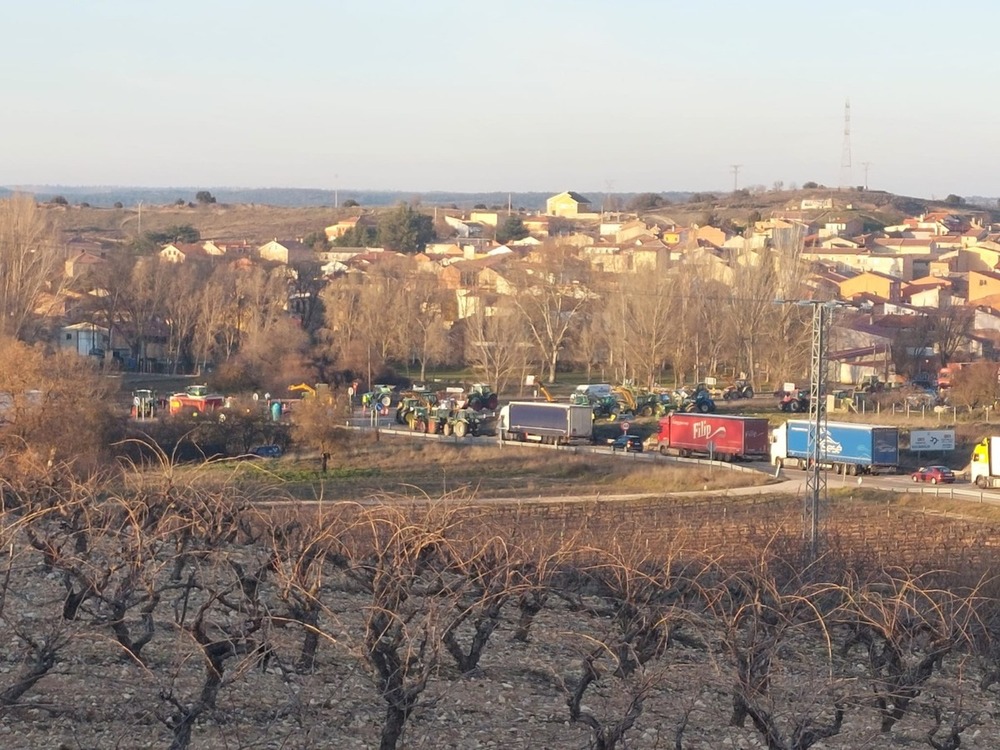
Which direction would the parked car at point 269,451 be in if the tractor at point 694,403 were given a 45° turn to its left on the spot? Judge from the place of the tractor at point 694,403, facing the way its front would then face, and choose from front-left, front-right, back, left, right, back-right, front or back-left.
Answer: front

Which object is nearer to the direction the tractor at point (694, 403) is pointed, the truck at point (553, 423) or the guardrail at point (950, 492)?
the truck

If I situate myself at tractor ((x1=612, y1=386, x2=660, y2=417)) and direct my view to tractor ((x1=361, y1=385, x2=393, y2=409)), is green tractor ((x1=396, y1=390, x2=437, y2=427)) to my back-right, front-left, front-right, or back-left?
front-left

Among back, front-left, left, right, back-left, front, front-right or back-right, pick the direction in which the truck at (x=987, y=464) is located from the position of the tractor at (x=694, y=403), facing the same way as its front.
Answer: back-left

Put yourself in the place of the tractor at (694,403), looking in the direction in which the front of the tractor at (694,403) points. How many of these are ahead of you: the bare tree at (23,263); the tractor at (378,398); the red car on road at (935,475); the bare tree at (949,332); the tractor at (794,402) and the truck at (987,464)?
2

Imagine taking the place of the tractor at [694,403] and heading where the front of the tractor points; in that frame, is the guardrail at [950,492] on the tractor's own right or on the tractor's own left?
on the tractor's own left

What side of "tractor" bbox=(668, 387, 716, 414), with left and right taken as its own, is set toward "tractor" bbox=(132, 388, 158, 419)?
front

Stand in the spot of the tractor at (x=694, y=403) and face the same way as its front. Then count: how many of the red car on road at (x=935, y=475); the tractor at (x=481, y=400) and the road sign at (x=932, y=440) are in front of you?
1

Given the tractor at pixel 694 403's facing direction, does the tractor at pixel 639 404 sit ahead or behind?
ahead

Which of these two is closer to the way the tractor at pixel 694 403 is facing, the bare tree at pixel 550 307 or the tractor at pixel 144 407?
the tractor

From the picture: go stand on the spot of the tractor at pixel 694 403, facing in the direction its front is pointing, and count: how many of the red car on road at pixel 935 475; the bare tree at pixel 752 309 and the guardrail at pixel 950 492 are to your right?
1

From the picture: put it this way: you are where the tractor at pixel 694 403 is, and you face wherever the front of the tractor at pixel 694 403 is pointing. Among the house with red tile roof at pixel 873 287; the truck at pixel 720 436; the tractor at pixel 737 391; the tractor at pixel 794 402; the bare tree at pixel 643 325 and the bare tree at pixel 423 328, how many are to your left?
1

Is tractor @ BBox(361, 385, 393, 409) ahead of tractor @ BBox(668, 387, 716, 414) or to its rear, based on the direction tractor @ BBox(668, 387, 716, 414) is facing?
ahead

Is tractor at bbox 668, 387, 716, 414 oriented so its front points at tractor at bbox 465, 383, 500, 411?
yes

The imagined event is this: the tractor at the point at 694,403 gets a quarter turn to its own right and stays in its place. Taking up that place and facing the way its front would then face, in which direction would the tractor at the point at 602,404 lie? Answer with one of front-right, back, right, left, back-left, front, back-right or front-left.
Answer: left

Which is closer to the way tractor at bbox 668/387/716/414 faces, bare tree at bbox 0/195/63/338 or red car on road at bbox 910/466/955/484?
the bare tree

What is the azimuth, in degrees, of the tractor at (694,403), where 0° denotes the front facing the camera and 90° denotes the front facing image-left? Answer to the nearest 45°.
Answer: approximately 90°

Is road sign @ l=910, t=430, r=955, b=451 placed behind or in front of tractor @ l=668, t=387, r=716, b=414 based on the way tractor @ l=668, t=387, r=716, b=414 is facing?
behind
